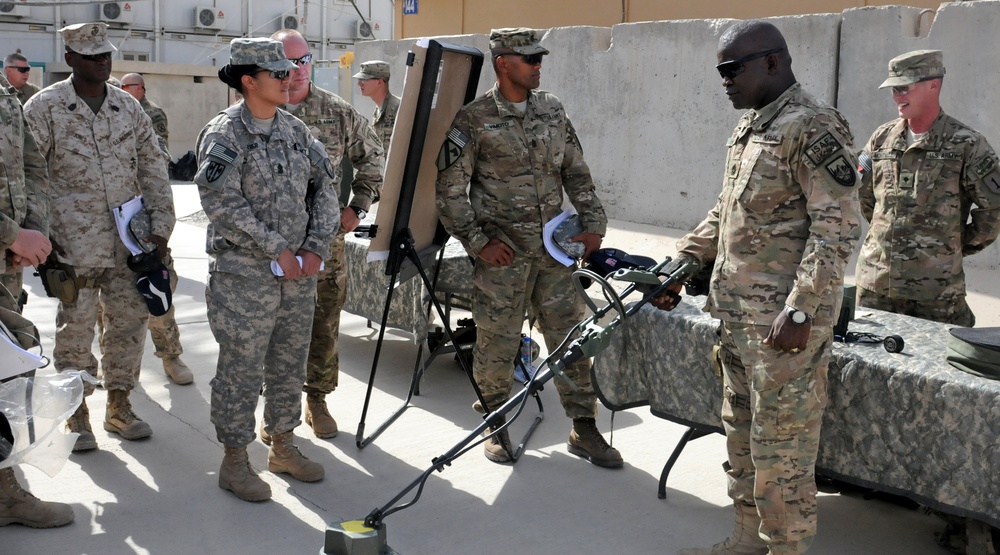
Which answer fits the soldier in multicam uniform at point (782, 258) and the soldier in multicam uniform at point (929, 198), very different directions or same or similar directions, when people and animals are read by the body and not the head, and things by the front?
same or similar directions

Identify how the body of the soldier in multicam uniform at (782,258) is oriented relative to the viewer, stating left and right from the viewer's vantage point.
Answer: facing the viewer and to the left of the viewer

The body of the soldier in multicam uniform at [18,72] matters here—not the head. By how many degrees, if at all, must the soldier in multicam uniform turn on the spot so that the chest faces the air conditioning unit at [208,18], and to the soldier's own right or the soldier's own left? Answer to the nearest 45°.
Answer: approximately 135° to the soldier's own left

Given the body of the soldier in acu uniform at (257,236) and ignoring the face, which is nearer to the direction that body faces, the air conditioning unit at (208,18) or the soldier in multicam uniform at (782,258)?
the soldier in multicam uniform

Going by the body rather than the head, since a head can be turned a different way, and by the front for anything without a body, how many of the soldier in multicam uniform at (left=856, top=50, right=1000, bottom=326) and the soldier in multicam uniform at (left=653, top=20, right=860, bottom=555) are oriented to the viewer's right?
0

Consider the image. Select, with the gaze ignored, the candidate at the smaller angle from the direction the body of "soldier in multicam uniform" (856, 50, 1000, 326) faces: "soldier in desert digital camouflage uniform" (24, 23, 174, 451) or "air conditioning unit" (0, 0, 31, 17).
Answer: the soldier in desert digital camouflage uniform

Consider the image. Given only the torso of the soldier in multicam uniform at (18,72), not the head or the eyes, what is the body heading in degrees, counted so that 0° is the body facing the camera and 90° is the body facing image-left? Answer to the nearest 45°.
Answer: approximately 315°

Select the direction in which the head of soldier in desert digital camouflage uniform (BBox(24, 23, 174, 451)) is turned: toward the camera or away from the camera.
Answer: toward the camera

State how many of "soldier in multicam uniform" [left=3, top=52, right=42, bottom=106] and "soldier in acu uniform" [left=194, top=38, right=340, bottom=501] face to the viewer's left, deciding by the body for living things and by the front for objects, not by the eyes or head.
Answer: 0

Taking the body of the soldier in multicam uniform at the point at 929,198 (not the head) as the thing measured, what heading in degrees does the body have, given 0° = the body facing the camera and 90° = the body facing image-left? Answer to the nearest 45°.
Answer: approximately 45°

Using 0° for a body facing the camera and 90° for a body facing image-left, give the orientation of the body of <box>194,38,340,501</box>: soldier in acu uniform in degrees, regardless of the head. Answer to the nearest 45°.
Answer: approximately 315°

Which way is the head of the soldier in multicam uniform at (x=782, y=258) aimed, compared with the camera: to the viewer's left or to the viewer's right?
to the viewer's left

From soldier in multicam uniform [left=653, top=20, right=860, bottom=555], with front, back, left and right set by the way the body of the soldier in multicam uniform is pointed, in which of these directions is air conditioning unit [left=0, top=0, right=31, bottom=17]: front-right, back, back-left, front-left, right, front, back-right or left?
right
